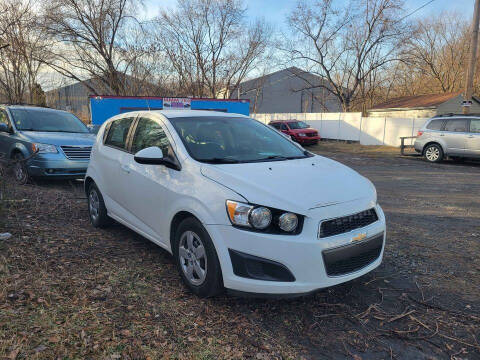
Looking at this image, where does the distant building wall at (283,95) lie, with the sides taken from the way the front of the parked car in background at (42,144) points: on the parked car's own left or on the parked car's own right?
on the parked car's own left

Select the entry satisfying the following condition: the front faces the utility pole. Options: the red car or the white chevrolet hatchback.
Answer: the red car

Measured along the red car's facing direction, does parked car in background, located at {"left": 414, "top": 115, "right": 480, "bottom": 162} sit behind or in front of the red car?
in front

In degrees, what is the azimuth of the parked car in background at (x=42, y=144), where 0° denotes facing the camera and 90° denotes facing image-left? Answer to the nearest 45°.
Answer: approximately 315°

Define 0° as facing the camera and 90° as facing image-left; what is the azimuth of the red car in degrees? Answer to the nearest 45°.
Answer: approximately 315°

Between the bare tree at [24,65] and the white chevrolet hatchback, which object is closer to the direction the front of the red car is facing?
the white chevrolet hatchback

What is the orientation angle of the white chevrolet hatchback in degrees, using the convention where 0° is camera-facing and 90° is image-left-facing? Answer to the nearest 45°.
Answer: approximately 315°

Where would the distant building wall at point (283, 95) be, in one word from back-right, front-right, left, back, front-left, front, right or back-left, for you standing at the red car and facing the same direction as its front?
back-left

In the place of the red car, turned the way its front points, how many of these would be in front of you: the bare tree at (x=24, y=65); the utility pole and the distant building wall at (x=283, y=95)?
1

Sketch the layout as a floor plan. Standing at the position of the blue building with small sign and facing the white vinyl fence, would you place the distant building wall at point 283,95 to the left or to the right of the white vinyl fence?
left
